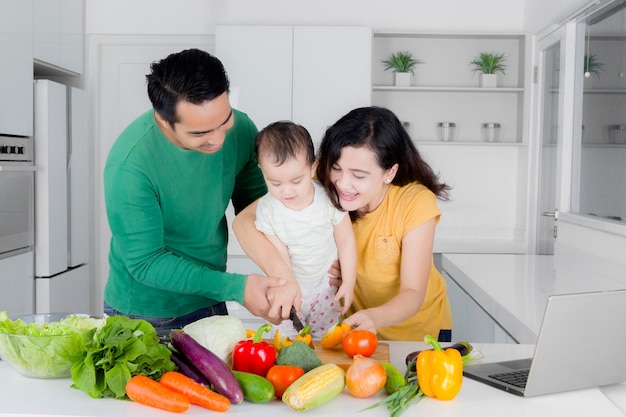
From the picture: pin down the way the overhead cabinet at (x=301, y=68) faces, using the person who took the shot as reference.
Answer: facing the viewer

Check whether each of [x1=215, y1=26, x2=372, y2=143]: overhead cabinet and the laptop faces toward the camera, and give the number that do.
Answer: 1

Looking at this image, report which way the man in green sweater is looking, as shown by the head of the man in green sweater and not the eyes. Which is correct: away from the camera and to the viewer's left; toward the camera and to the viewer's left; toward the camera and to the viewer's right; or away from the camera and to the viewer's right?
toward the camera and to the viewer's right

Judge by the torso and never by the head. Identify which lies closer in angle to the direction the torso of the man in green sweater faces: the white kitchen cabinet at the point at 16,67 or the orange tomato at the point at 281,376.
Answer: the orange tomato

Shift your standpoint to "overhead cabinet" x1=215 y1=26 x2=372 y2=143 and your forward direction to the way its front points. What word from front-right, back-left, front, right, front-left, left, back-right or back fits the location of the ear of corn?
front

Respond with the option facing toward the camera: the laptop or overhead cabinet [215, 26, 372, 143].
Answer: the overhead cabinet

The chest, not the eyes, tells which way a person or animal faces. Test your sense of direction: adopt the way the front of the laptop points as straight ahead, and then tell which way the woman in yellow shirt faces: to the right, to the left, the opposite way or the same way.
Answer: to the left

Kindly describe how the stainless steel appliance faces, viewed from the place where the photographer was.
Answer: facing the viewer and to the right of the viewer

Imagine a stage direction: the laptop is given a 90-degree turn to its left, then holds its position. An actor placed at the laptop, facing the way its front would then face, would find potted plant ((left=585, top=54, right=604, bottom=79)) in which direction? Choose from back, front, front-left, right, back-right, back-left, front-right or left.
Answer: back-right

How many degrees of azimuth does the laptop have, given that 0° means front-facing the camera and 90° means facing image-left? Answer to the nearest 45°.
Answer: approximately 135°

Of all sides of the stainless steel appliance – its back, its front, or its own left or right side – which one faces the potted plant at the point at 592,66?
front

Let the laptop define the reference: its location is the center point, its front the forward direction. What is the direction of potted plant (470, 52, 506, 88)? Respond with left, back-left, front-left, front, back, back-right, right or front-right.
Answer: front-right

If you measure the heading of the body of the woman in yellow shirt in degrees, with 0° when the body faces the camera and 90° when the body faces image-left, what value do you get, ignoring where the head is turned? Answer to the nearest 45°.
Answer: approximately 45°

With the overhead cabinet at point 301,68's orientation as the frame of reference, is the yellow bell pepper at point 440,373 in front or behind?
in front
